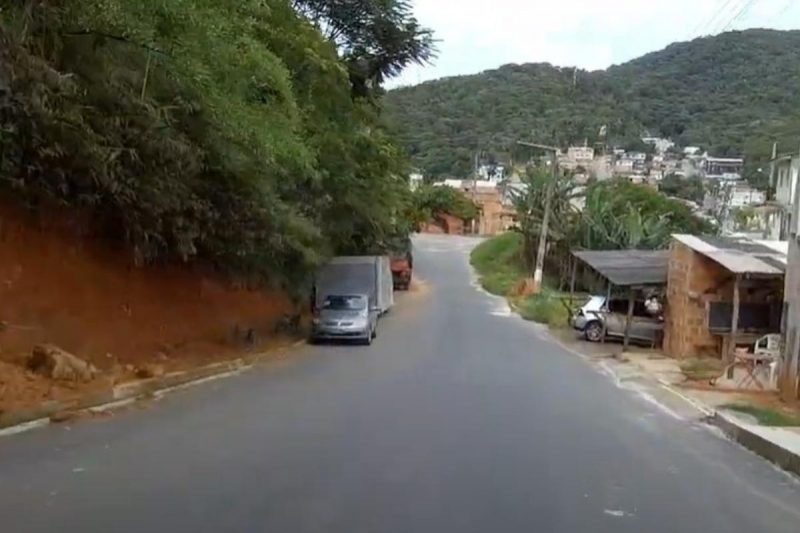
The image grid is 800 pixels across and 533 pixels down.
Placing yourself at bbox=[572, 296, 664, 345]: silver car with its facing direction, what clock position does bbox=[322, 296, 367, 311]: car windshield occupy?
The car windshield is roughly at 11 o'clock from the silver car.

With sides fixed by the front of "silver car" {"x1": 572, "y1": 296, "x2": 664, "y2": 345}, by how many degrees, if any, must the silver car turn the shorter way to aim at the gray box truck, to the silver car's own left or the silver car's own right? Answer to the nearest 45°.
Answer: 0° — it already faces it

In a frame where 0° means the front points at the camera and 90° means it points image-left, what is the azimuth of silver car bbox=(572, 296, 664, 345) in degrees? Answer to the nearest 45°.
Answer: approximately 90°
